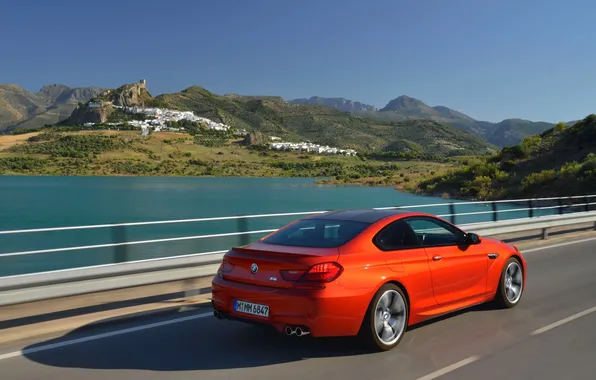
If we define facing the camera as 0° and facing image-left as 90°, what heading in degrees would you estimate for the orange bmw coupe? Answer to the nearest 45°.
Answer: approximately 225°
